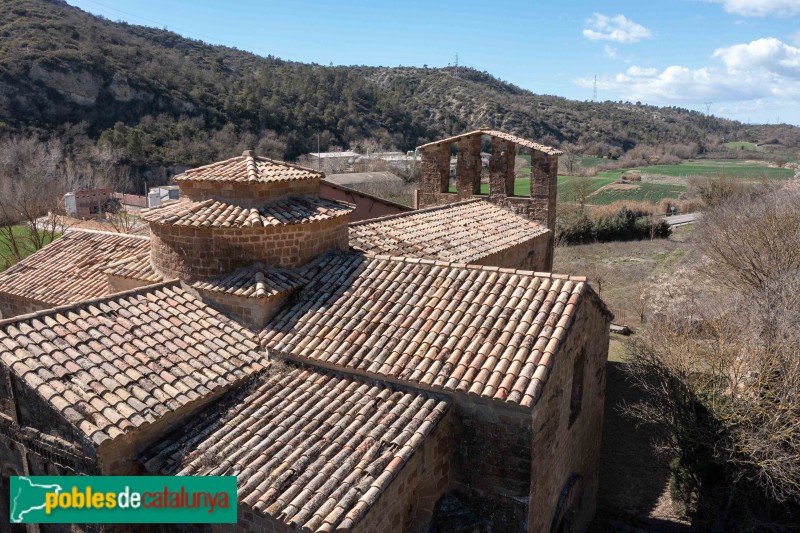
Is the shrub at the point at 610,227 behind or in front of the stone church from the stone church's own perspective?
in front

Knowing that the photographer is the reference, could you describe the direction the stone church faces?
facing away from the viewer and to the right of the viewer

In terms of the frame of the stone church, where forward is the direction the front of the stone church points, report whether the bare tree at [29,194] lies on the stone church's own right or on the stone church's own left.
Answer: on the stone church's own left

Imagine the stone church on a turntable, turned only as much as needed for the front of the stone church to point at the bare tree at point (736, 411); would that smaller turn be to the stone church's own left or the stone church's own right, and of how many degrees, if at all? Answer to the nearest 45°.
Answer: approximately 45° to the stone church's own right

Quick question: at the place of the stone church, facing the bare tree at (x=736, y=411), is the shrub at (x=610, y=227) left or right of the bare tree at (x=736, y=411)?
left

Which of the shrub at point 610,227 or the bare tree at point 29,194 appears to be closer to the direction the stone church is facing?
the shrub
